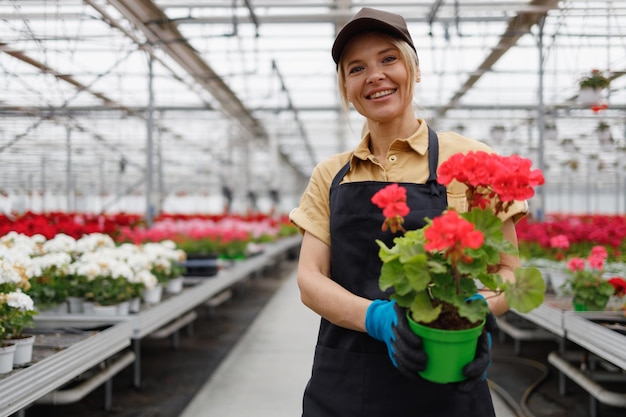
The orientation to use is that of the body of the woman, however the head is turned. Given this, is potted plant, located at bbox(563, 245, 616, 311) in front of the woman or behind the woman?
behind

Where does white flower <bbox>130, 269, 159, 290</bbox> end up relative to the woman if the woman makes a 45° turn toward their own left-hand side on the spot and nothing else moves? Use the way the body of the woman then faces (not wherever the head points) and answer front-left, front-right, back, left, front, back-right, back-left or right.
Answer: back

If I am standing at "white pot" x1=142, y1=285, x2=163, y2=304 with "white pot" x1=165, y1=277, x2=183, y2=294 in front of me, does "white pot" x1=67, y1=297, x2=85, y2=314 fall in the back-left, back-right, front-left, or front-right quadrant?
back-left

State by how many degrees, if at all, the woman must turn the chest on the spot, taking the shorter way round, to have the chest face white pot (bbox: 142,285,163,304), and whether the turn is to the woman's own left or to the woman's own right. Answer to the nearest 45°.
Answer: approximately 135° to the woman's own right

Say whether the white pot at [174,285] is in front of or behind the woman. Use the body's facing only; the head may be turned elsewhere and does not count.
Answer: behind

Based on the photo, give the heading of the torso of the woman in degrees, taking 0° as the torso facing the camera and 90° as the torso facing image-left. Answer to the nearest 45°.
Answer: approximately 0°

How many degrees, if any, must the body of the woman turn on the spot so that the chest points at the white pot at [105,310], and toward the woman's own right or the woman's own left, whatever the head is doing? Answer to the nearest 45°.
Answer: approximately 135° to the woman's own right

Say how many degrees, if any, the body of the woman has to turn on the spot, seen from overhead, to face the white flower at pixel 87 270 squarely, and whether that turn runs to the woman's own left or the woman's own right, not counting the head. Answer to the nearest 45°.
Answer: approximately 135° to the woman's own right
